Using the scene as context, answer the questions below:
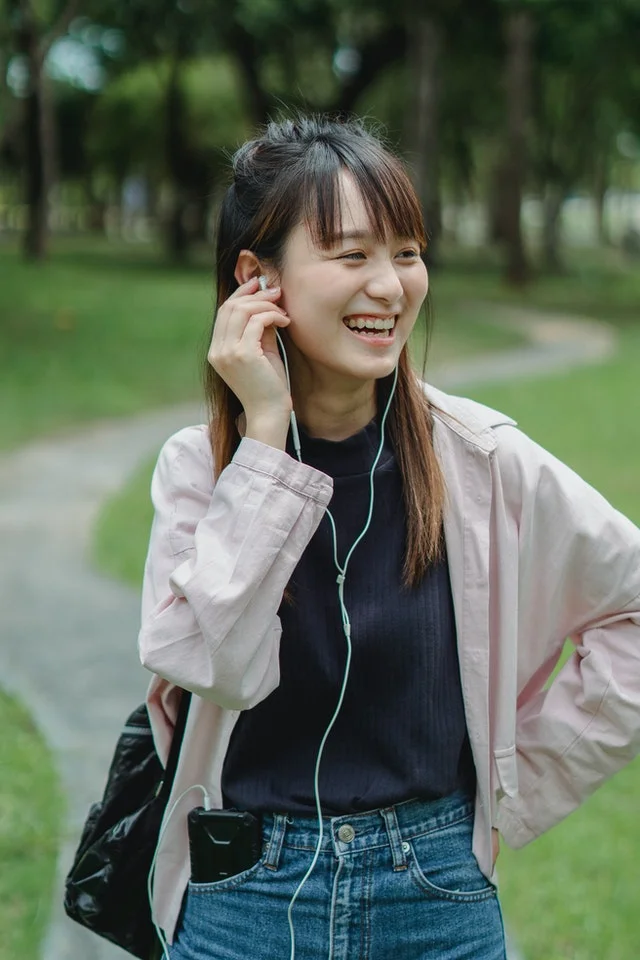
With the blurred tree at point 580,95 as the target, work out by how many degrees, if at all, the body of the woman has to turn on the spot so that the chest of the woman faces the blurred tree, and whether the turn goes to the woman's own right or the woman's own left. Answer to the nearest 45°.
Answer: approximately 180°

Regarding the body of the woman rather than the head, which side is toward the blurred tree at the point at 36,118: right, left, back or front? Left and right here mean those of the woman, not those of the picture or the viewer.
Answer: back

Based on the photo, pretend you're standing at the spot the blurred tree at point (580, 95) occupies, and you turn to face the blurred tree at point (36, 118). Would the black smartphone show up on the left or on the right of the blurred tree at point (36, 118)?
left

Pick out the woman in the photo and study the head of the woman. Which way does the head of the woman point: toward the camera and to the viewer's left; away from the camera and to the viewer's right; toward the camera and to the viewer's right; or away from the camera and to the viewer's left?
toward the camera and to the viewer's right

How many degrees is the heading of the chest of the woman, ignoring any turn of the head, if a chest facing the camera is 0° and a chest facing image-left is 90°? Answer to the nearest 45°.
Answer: approximately 0°

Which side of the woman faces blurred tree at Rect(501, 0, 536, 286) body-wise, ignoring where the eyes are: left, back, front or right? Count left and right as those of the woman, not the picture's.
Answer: back
